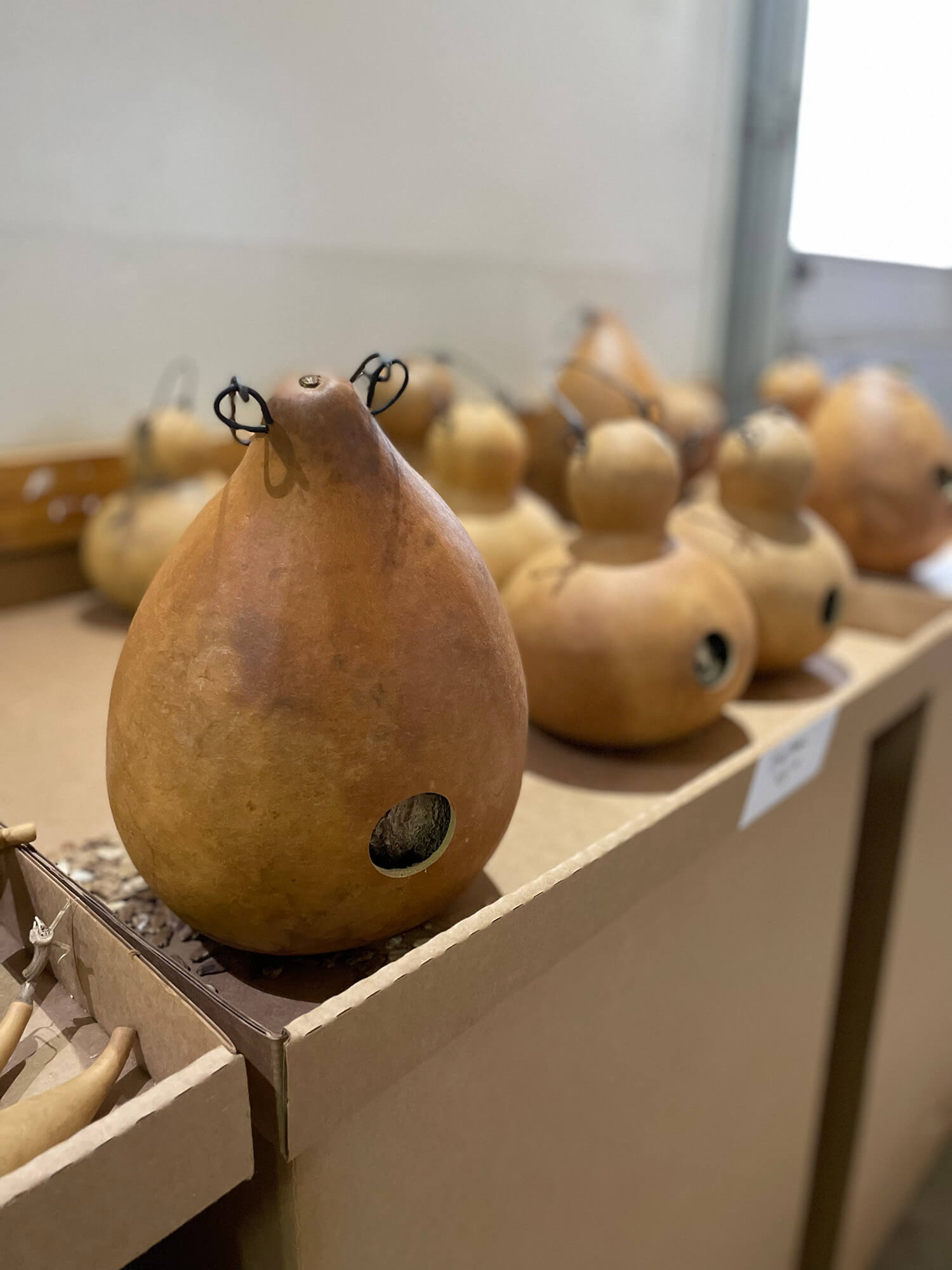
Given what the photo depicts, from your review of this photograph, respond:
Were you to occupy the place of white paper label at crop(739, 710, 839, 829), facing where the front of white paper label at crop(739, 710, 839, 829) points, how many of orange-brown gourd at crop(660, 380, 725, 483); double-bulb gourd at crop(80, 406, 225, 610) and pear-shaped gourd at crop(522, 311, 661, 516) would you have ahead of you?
0

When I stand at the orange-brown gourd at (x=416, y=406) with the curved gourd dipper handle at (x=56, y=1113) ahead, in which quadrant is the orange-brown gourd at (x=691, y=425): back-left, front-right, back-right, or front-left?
back-left

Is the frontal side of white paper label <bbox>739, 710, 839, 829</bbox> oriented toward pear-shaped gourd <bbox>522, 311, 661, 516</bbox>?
no

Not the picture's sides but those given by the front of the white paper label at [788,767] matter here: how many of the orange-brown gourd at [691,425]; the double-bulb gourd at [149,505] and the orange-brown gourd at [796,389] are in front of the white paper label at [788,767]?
0

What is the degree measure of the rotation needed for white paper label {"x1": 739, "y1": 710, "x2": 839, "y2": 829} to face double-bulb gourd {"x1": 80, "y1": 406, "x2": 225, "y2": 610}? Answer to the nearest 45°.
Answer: approximately 135° to its right

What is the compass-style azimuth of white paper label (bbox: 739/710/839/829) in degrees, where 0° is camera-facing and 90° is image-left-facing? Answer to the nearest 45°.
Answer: approximately 315°

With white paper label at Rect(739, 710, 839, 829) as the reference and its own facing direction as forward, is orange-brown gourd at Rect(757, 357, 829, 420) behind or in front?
behind

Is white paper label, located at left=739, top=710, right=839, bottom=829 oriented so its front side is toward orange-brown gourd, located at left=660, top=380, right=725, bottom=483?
no

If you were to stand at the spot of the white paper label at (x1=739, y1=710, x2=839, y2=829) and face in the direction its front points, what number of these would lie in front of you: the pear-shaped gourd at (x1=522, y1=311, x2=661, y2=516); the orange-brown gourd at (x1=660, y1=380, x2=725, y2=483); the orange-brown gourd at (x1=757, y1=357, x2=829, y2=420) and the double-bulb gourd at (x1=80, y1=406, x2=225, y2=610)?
0
